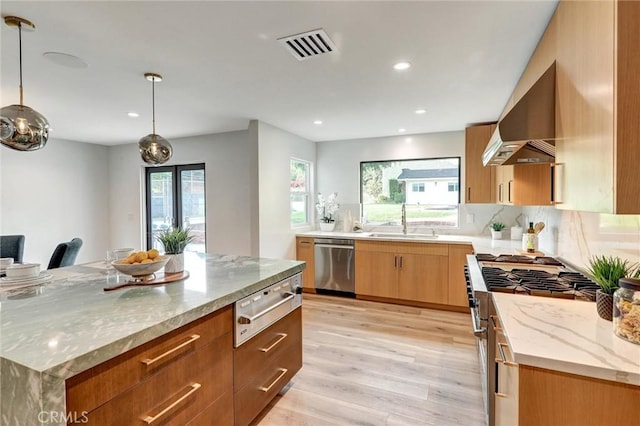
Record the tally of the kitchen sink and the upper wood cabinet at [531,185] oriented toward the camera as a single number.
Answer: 1

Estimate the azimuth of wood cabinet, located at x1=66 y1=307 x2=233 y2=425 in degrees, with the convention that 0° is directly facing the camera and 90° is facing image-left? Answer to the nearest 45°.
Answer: approximately 315°

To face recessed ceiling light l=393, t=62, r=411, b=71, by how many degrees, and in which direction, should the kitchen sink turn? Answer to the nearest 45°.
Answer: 0° — it already faces it

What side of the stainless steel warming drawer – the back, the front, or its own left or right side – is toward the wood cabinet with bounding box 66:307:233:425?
right

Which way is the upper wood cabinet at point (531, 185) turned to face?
to the viewer's left

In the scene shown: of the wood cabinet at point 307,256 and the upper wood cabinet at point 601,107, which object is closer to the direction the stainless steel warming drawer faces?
the upper wood cabinet

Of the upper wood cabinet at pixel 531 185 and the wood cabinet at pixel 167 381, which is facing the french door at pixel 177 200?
the upper wood cabinet
